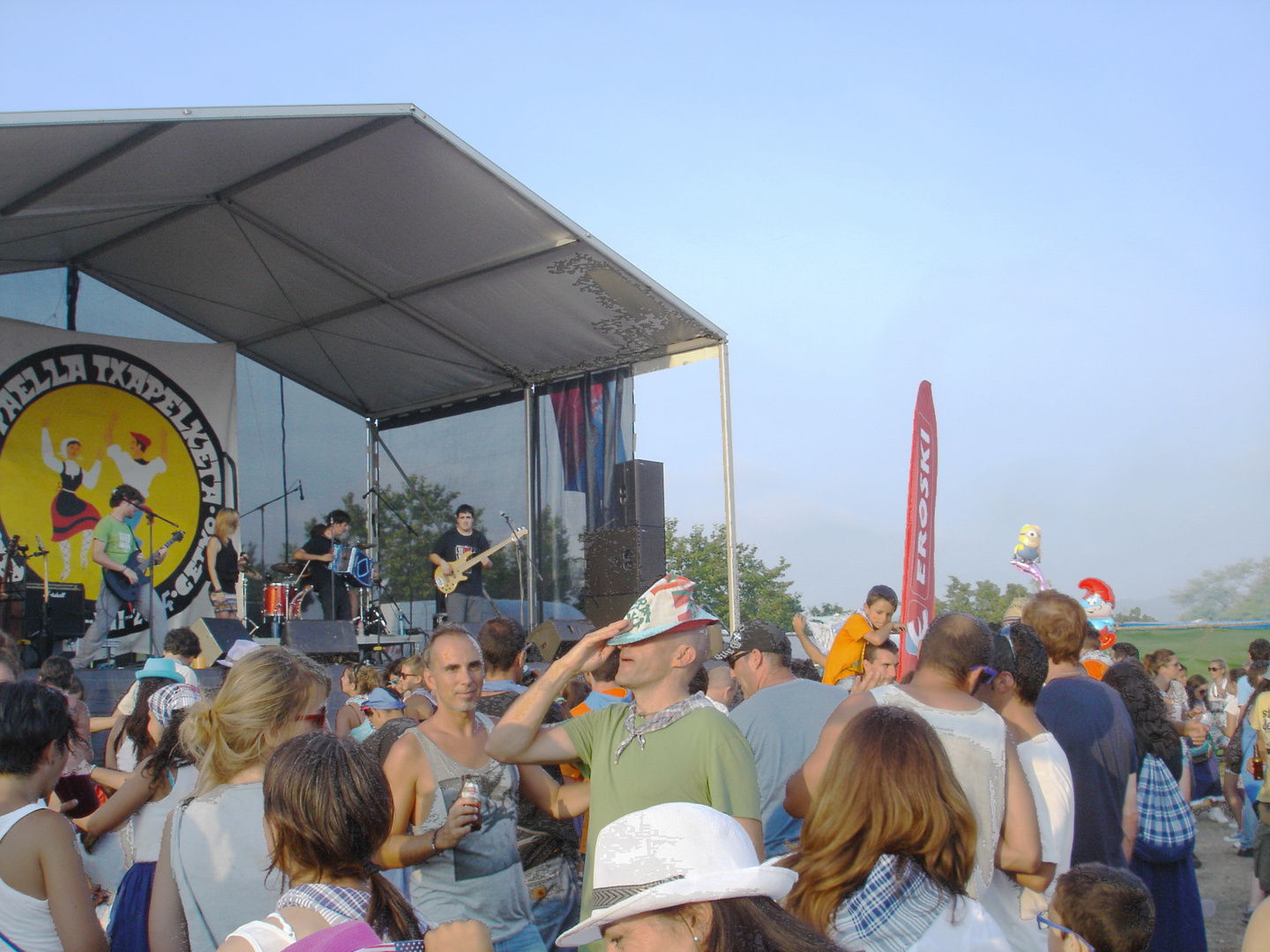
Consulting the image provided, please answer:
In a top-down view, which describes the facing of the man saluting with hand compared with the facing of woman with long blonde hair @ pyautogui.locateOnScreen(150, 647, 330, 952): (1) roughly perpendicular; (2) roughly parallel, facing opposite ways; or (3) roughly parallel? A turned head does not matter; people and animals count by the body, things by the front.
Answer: roughly parallel, facing opposite ways

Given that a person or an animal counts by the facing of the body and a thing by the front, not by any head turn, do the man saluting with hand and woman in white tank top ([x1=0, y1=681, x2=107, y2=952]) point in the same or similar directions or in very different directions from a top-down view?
very different directions

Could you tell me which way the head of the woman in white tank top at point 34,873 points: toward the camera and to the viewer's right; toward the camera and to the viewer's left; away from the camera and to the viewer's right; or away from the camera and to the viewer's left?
away from the camera and to the viewer's right

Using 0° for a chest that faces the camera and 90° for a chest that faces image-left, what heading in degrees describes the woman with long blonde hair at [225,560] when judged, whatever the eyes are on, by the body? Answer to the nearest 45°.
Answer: approximately 315°

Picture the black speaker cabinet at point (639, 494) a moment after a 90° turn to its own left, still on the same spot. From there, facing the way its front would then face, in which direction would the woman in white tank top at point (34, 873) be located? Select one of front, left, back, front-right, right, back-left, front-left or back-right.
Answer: back-right

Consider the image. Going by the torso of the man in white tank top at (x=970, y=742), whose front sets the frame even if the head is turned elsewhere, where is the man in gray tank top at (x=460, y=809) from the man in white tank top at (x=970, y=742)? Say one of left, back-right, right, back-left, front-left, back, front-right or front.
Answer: left

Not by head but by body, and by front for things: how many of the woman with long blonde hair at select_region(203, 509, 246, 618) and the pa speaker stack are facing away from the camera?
0

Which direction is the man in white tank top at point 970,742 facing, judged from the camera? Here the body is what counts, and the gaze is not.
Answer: away from the camera

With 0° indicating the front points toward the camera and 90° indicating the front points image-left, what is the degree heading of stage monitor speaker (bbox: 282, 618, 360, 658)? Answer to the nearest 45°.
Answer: approximately 180°

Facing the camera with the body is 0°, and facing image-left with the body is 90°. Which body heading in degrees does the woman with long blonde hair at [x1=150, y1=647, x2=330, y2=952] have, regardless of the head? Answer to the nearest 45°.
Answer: approximately 225°

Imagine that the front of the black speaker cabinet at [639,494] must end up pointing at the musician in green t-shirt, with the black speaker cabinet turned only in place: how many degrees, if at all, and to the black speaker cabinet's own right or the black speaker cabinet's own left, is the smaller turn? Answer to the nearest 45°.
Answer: approximately 135° to the black speaker cabinet's own right
